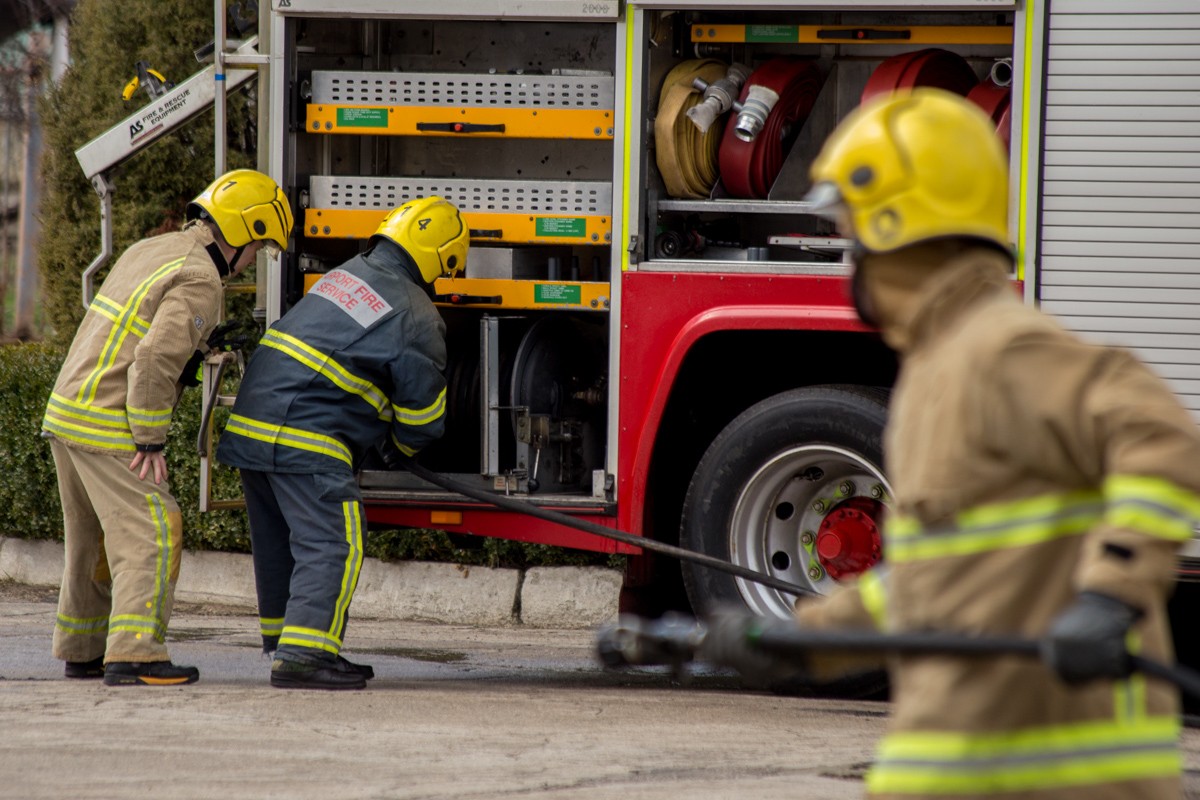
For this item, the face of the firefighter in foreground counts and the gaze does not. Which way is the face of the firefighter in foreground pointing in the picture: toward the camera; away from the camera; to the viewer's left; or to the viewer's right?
to the viewer's left

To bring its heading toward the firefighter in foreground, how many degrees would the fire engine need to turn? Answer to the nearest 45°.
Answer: approximately 90° to its right

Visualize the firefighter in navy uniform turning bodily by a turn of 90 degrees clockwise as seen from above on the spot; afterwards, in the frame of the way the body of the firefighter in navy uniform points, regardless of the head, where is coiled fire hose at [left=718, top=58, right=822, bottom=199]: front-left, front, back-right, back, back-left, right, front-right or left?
front-left

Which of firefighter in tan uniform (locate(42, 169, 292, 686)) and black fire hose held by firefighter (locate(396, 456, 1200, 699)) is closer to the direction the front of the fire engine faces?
the black fire hose held by firefighter

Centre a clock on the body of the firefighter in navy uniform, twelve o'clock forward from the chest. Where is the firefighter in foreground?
The firefighter in foreground is roughly at 4 o'clock from the firefighter in navy uniform.

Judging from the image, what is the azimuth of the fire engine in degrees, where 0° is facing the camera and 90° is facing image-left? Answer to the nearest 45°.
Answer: approximately 270°

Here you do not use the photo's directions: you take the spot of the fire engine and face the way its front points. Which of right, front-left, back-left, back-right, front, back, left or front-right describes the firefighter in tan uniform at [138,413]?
back

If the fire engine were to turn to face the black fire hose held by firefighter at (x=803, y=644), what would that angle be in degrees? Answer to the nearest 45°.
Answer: approximately 90° to its right

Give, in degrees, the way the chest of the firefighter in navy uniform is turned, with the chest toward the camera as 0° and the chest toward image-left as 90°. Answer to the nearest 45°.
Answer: approximately 225°

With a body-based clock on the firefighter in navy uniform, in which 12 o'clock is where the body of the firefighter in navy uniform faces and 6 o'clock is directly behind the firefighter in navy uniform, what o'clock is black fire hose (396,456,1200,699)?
The black fire hose is roughly at 4 o'clock from the firefighter in navy uniform.
